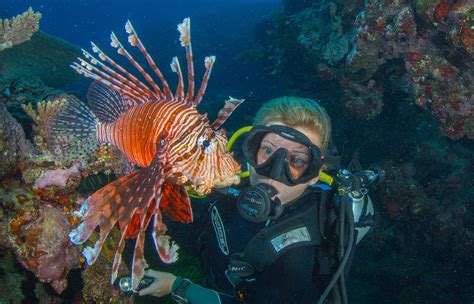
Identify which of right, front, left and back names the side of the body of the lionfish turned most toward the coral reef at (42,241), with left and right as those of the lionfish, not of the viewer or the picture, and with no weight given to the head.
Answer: back

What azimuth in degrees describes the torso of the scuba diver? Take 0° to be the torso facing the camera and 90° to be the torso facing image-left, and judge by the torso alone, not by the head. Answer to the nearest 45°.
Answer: approximately 45°

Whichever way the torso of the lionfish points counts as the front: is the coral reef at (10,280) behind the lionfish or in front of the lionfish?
behind

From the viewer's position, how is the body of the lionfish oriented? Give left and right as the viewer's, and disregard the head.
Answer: facing to the right of the viewer

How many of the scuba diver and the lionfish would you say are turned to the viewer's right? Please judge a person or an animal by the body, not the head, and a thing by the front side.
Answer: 1
